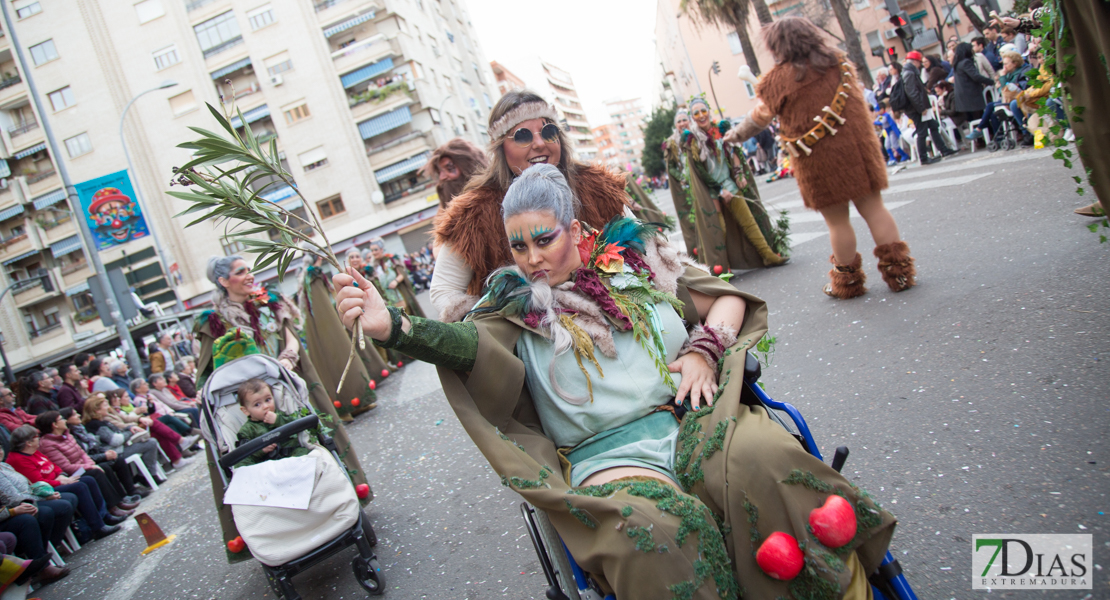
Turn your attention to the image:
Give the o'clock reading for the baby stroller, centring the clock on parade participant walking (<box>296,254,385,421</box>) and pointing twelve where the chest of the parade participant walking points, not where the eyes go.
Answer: The baby stroller is roughly at 12 o'clock from the parade participant walking.

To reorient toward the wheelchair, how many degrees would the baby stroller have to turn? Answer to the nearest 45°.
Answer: approximately 45° to its left

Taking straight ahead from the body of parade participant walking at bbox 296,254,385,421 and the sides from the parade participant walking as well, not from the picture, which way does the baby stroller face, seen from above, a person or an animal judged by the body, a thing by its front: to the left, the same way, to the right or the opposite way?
the same way

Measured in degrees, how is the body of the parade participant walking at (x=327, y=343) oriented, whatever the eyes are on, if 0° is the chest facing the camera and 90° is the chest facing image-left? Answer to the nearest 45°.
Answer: approximately 0°

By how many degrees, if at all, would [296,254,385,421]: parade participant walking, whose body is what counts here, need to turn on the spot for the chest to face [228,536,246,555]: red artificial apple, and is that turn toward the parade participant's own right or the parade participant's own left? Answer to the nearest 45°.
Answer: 0° — they already face it

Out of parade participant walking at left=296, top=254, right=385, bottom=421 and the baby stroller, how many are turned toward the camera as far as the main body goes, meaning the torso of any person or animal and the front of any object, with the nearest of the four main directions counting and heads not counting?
2

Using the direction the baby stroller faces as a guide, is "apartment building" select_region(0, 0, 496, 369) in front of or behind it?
behind

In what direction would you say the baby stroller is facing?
toward the camera

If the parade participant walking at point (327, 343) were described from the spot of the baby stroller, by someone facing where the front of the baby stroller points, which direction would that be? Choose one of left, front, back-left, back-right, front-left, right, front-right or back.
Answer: back

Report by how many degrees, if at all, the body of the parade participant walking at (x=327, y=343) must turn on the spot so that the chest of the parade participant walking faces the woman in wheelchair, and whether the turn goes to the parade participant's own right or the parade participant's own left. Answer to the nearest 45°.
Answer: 0° — they already face them
